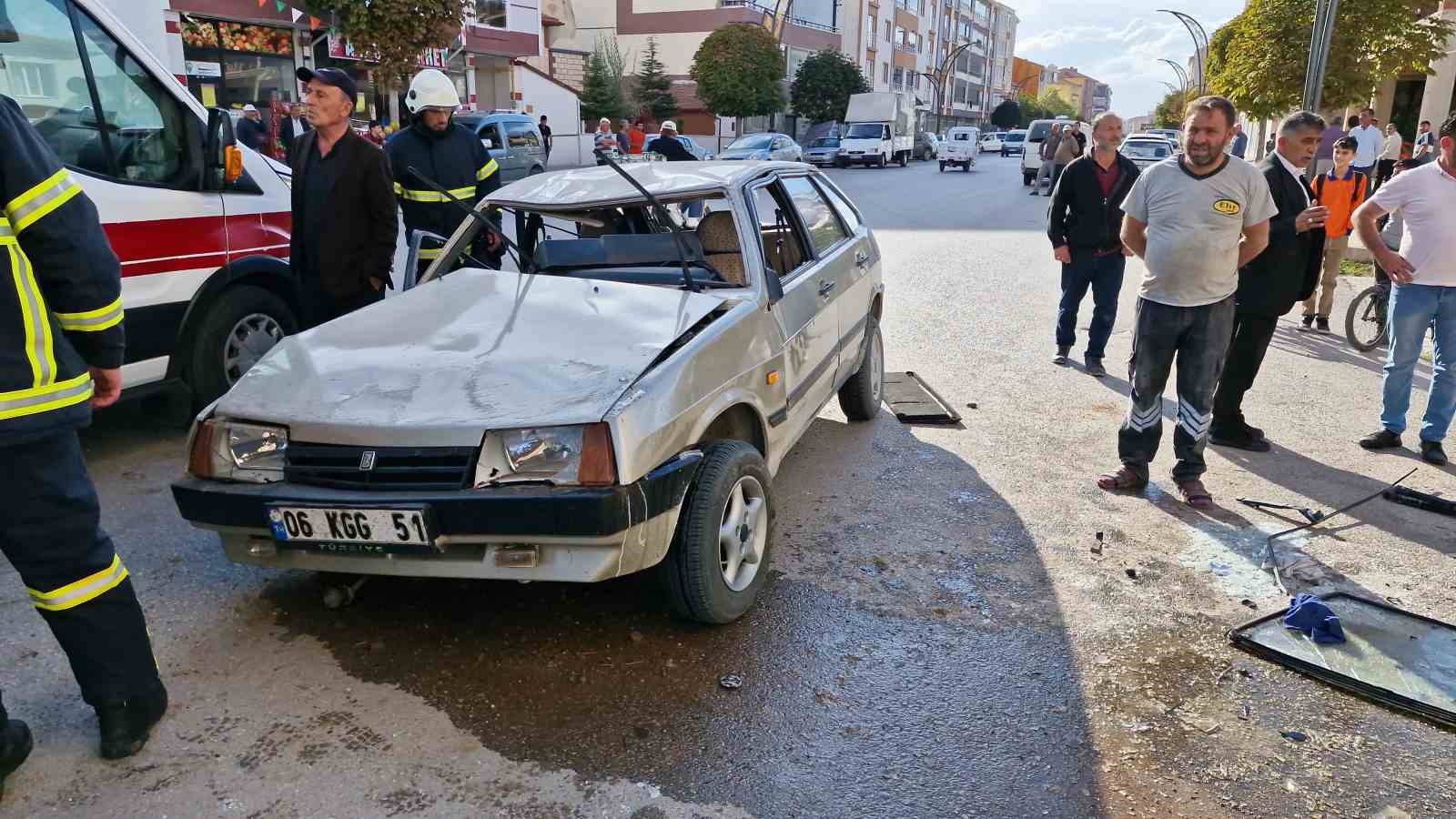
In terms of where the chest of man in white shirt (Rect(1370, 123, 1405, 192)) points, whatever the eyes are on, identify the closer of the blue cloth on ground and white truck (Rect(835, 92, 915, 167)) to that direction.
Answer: the blue cloth on ground

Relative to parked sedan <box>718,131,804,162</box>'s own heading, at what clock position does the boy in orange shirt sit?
The boy in orange shirt is roughly at 10 o'clock from the parked sedan.

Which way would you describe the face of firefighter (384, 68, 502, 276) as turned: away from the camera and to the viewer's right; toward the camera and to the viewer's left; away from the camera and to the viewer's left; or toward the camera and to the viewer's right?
toward the camera and to the viewer's right

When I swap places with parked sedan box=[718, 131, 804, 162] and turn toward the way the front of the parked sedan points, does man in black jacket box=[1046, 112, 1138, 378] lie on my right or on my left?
on my left

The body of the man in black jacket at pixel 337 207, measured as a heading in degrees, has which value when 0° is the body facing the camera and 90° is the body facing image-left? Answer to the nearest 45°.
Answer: approximately 45°

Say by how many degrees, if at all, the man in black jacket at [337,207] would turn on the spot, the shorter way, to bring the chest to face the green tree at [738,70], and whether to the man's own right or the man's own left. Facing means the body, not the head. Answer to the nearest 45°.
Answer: approximately 180°
